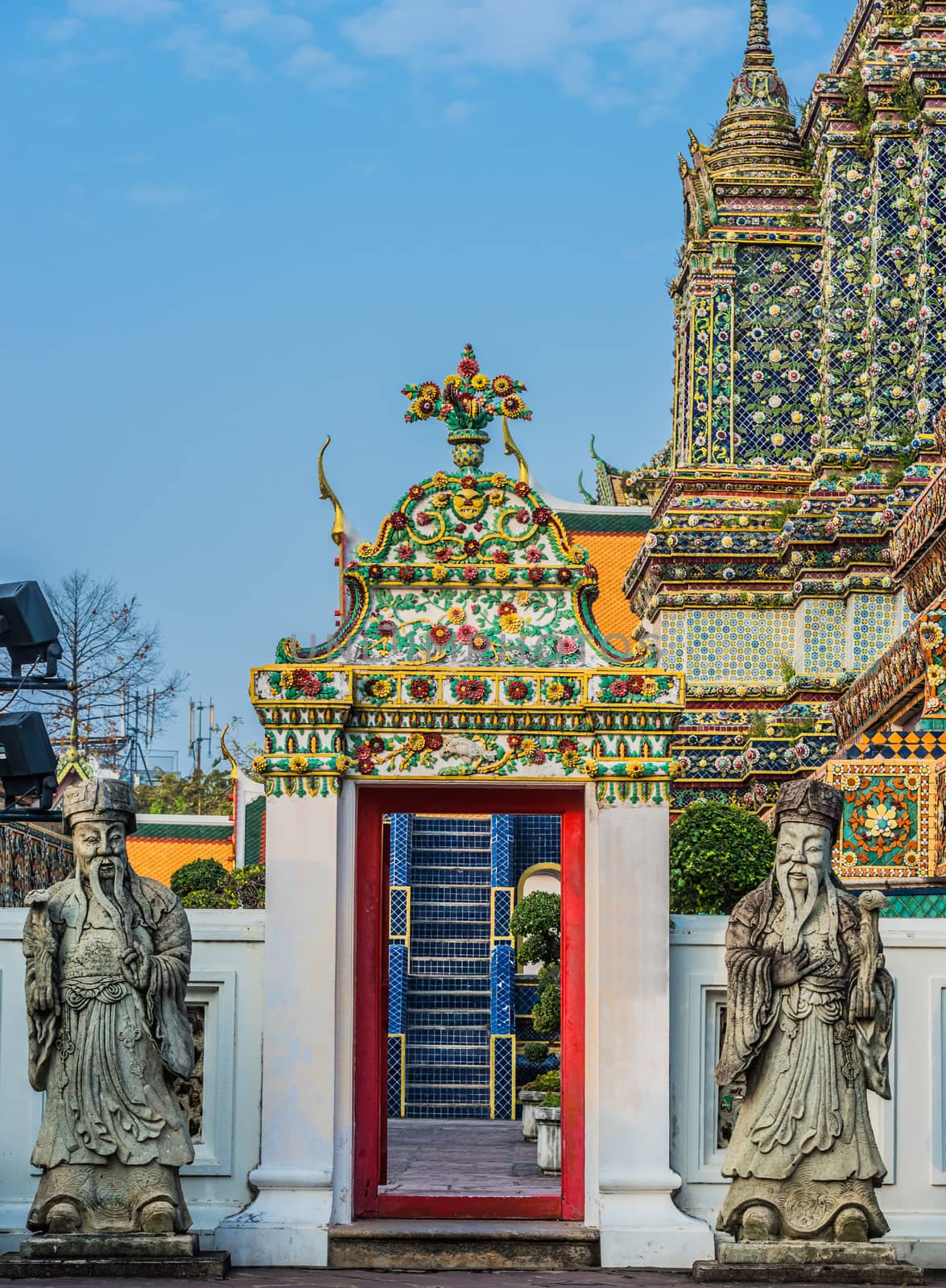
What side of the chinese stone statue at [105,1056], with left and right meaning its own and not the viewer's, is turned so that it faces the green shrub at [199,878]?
back

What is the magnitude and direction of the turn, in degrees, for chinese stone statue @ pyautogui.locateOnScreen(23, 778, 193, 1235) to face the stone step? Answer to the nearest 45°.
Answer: approximately 90° to its left

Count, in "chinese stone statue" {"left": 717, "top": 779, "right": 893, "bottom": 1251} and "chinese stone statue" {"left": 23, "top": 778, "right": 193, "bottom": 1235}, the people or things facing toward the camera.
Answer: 2

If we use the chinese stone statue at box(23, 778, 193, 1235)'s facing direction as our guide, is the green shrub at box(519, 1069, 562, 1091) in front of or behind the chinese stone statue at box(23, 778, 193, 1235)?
behind

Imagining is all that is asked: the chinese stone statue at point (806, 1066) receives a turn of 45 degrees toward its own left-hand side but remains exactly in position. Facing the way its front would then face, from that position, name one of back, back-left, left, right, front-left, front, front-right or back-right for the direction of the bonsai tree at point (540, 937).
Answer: back-left

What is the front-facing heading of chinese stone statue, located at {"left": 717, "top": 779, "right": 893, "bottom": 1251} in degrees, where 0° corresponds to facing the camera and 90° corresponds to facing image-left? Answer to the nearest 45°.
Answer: approximately 0°

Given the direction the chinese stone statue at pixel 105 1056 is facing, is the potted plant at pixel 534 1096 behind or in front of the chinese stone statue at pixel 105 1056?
behind

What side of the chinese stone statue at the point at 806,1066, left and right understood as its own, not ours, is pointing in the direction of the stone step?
right
